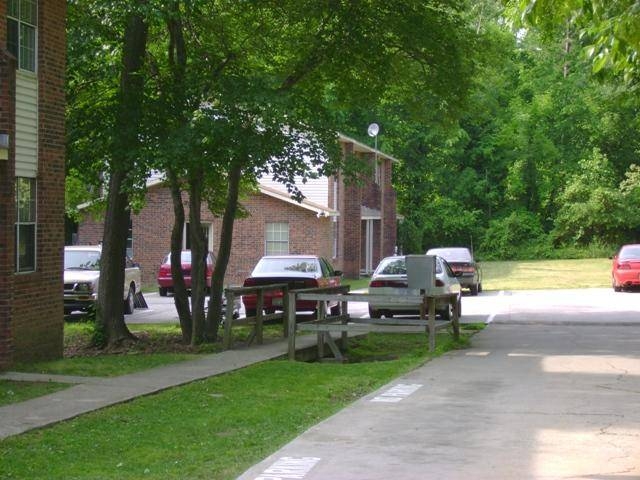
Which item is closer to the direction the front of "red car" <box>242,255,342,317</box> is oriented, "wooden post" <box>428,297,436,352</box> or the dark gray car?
the dark gray car

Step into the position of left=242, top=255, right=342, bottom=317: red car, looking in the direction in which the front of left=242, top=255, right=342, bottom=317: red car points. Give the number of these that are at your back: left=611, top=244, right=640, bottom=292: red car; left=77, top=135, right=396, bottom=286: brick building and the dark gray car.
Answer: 0

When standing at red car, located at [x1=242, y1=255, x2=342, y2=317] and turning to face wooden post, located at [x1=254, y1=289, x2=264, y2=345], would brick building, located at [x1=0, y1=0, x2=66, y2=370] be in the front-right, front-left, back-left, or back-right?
front-right

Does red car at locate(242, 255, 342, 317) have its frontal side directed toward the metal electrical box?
no

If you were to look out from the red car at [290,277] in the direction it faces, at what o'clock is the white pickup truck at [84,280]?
The white pickup truck is roughly at 8 o'clock from the red car.

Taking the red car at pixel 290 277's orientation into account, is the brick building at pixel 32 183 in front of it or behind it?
behind

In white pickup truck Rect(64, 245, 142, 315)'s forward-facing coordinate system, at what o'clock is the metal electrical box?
The metal electrical box is roughly at 9 o'clock from the white pickup truck.

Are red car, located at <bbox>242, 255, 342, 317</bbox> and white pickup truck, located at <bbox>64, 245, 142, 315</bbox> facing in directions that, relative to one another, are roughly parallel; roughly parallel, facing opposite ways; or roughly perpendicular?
roughly parallel, facing opposite ways

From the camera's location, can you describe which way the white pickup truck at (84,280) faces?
facing the viewer and to the left of the viewer

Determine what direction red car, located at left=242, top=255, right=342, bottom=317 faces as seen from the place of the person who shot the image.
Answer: facing away from the viewer and to the right of the viewer

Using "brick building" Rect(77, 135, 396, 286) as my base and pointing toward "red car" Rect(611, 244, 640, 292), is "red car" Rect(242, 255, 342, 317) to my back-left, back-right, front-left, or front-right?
front-right

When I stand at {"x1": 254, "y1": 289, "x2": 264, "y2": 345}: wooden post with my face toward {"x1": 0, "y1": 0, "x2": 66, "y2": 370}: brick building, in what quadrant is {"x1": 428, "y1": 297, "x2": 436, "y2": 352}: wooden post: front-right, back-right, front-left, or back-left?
back-left

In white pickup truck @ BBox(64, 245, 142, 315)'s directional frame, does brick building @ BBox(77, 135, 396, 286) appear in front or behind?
behind

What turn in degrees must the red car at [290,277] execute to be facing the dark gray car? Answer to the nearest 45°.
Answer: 0° — it already faces it
